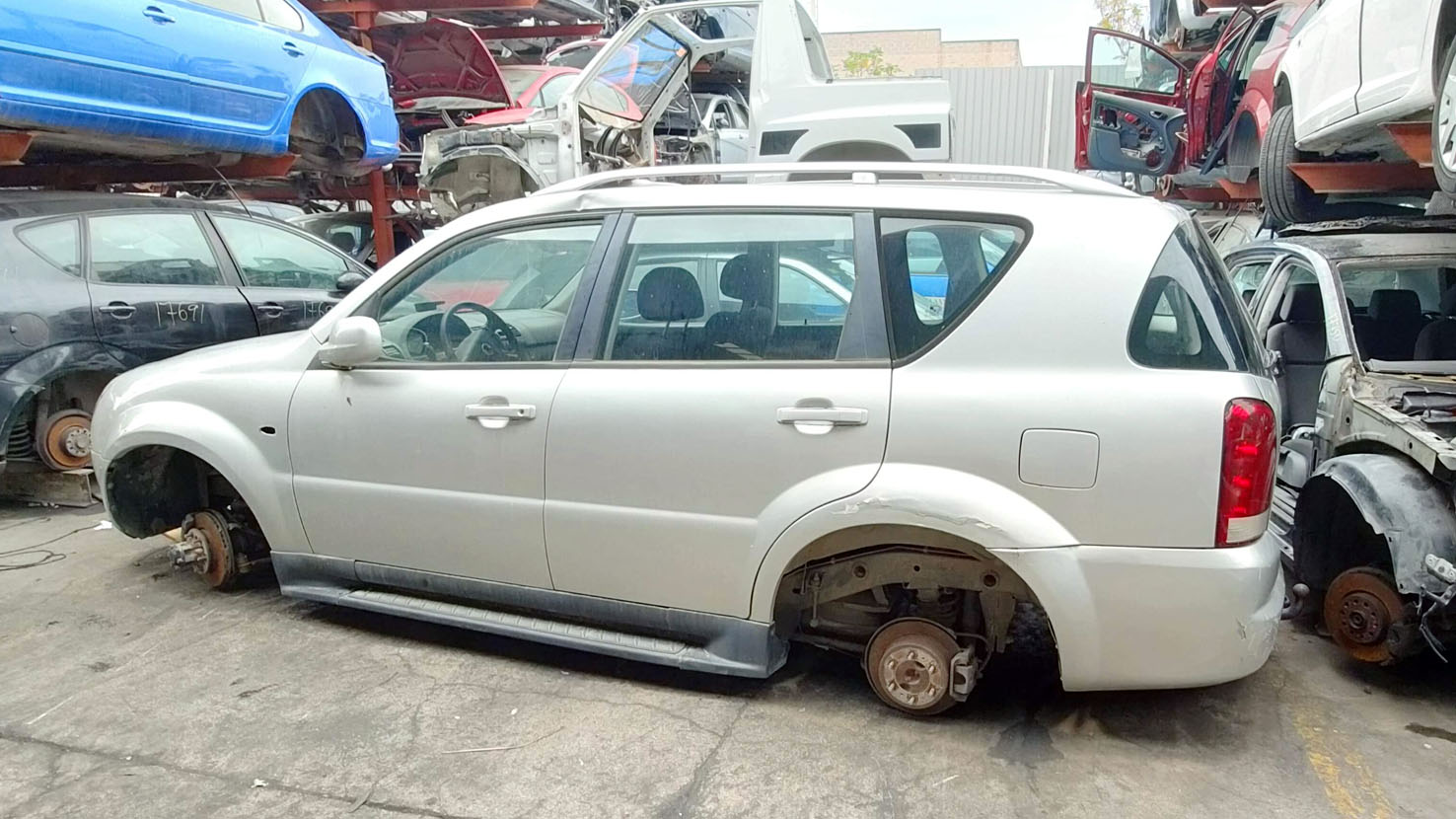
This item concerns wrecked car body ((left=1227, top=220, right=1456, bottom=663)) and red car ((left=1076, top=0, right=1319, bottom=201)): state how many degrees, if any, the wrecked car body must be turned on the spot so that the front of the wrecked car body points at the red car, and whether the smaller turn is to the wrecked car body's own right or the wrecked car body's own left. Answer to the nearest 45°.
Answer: approximately 135° to the wrecked car body's own left

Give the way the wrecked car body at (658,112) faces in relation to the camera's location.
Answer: facing to the left of the viewer

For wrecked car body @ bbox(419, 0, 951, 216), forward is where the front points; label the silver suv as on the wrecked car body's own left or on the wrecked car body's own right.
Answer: on the wrecked car body's own left

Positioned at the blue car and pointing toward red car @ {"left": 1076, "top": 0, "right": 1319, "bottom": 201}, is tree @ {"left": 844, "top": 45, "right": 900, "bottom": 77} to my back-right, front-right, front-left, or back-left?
front-left

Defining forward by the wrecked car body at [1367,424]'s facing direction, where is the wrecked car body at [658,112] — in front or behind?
behind

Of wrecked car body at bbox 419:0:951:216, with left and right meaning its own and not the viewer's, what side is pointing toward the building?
right

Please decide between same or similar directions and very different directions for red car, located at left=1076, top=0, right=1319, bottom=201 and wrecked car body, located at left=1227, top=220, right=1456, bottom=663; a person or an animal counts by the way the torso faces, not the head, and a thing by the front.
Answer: very different directions

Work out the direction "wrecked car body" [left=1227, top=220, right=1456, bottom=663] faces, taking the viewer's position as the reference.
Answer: facing the viewer and to the right of the viewer

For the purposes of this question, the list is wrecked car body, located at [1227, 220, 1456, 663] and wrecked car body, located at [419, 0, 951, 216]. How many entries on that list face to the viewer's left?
1

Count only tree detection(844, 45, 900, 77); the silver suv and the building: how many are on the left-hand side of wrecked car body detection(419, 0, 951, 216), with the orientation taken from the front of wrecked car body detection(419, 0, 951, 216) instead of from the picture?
1
